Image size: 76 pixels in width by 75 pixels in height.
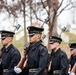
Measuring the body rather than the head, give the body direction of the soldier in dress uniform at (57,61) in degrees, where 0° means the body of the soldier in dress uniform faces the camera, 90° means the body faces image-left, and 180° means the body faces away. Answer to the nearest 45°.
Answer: approximately 45°

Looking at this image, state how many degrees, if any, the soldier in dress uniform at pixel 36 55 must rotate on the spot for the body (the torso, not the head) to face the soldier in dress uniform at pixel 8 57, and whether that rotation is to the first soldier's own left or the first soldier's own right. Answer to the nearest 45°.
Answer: approximately 90° to the first soldier's own right

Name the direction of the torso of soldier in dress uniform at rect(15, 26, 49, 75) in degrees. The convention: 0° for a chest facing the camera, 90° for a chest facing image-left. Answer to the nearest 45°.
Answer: approximately 45°

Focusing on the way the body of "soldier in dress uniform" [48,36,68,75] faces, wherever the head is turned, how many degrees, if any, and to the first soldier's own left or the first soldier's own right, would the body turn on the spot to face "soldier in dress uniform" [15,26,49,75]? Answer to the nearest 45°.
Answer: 0° — they already face them

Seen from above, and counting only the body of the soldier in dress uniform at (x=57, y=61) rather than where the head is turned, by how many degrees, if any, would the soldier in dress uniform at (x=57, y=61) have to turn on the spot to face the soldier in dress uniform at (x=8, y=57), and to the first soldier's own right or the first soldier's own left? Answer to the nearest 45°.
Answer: approximately 45° to the first soldier's own right
